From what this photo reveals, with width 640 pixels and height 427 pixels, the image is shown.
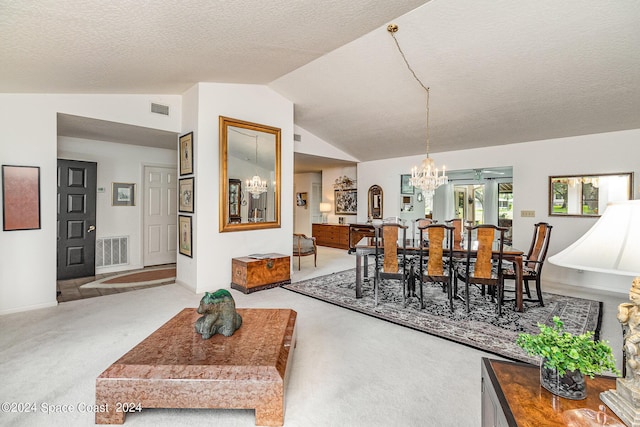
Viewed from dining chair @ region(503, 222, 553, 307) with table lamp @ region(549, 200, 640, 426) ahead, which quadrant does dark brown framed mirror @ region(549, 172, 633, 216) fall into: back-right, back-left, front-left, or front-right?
back-left

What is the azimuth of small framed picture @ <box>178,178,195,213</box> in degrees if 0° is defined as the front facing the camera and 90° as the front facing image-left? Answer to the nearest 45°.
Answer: approximately 45°

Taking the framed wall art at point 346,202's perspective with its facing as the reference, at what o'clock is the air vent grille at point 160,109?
The air vent grille is roughly at 1 o'clock from the framed wall art.
